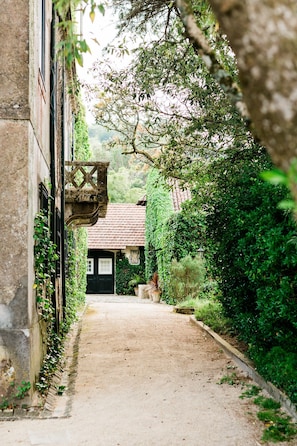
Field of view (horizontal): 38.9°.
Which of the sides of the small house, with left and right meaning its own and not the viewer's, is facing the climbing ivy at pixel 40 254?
front

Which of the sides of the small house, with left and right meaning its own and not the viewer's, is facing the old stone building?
front

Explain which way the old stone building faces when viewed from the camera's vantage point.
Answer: facing to the right of the viewer

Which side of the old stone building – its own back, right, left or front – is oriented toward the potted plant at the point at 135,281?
left

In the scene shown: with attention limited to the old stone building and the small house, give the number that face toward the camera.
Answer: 1

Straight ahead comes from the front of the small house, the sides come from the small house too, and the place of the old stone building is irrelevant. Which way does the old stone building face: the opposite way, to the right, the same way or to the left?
to the left

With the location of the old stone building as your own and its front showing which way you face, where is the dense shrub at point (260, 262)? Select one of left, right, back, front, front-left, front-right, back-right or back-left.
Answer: front

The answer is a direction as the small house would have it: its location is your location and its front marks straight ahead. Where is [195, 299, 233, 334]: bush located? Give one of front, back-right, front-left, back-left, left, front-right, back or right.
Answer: front

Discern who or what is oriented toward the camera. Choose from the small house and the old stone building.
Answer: the small house

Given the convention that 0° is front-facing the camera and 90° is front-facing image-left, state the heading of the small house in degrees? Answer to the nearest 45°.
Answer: approximately 0°

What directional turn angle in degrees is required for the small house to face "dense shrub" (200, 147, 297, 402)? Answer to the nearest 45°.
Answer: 0° — it already faces it
